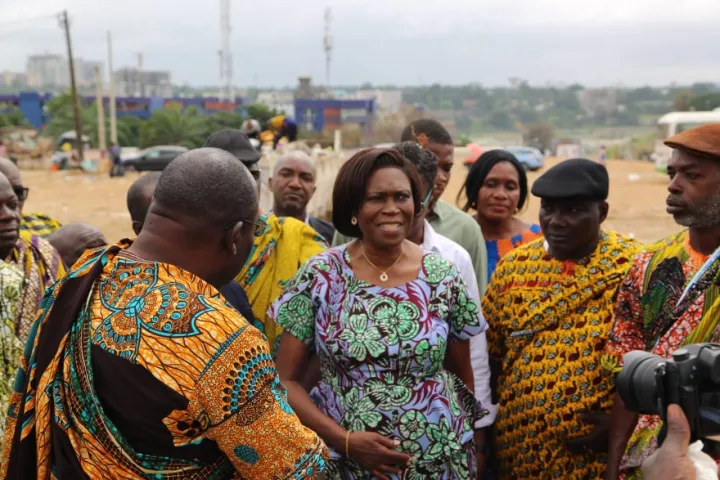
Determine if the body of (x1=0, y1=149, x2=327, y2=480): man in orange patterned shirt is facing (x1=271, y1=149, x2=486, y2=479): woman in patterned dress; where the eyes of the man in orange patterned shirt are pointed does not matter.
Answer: yes

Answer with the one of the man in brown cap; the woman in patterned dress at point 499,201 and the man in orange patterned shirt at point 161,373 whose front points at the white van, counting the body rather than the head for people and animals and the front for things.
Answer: the man in orange patterned shirt

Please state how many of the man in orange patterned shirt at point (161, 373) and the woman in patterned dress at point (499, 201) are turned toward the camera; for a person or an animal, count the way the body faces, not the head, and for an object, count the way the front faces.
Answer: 1

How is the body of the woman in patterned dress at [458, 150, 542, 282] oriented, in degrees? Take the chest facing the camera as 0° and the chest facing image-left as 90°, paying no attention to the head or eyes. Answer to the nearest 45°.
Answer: approximately 0°

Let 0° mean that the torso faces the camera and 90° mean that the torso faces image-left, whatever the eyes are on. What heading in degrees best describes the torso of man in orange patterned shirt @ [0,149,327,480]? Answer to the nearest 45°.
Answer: approximately 225°

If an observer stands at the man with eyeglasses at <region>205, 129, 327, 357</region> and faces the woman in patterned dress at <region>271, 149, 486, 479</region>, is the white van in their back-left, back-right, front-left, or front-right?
back-left

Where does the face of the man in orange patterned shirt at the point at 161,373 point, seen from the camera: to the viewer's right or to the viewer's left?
to the viewer's right

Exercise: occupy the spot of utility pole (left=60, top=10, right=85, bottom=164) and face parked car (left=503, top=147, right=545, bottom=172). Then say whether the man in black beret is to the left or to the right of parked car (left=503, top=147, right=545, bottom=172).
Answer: right

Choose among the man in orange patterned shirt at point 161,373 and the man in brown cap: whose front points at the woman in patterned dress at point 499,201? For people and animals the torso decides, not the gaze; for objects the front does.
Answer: the man in orange patterned shirt

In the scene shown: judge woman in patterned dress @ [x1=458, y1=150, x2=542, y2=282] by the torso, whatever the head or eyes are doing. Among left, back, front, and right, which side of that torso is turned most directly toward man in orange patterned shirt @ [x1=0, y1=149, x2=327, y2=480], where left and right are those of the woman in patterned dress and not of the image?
front
